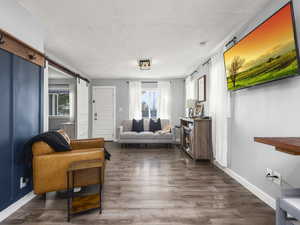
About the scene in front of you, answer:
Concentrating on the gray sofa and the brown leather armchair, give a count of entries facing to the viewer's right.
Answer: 1

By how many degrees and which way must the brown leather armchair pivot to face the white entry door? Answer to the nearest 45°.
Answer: approximately 90° to its left

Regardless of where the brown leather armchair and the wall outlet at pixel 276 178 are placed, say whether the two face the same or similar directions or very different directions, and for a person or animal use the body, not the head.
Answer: very different directions

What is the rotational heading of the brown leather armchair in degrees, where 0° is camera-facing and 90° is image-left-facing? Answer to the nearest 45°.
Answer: approximately 270°

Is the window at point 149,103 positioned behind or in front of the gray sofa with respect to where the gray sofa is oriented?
behind

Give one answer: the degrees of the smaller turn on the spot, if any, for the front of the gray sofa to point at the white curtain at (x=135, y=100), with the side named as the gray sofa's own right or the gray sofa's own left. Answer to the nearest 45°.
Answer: approximately 180°

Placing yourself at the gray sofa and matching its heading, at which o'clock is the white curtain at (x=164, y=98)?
The white curtain is roughly at 7 o'clock from the gray sofa.

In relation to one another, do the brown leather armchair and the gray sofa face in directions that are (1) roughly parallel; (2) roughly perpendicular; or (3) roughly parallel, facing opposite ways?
roughly perpendicular

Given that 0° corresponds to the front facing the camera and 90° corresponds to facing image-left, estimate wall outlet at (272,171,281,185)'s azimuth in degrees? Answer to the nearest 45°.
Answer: approximately 45°
